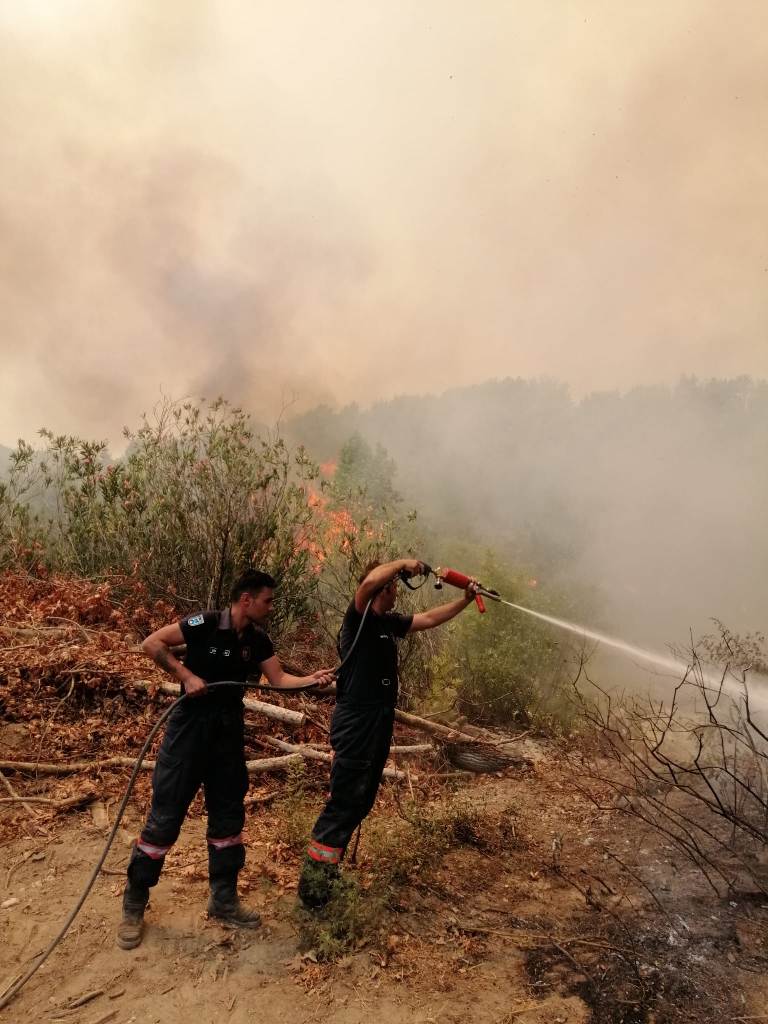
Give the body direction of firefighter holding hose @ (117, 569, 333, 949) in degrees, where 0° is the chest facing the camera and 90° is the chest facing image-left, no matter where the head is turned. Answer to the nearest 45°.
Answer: approximately 315°

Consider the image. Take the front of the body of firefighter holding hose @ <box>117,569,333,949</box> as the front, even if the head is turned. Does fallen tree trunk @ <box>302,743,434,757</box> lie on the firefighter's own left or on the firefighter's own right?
on the firefighter's own left

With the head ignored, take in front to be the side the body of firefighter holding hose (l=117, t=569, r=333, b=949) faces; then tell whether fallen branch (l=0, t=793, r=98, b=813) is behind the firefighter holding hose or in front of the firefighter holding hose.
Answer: behind

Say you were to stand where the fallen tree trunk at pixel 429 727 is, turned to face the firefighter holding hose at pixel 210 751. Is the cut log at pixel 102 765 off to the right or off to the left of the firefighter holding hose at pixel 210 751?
right

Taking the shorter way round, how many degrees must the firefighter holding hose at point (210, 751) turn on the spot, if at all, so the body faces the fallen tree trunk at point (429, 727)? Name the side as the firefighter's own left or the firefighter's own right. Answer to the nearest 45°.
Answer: approximately 90° to the firefighter's own left

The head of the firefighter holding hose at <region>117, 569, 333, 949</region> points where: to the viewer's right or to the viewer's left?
to the viewer's right

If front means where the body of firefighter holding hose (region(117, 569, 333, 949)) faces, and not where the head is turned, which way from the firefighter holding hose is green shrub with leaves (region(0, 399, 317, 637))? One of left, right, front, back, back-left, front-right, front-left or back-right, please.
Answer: back-left

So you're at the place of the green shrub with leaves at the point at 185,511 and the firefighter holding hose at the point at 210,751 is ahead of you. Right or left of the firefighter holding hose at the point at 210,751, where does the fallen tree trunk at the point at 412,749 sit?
left

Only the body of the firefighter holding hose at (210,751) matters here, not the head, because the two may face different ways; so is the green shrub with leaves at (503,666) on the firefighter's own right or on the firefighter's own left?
on the firefighter's own left

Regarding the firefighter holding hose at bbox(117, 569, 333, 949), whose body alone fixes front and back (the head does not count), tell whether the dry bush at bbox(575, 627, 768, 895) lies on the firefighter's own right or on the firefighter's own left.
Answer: on the firefighter's own left

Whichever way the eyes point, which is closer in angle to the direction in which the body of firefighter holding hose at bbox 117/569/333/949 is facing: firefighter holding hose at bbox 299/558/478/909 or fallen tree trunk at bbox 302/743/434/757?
the firefighter holding hose

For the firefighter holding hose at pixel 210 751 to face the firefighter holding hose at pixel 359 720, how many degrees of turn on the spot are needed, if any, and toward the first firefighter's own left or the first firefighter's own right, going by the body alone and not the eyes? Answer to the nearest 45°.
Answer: approximately 45° to the first firefighter's own left
